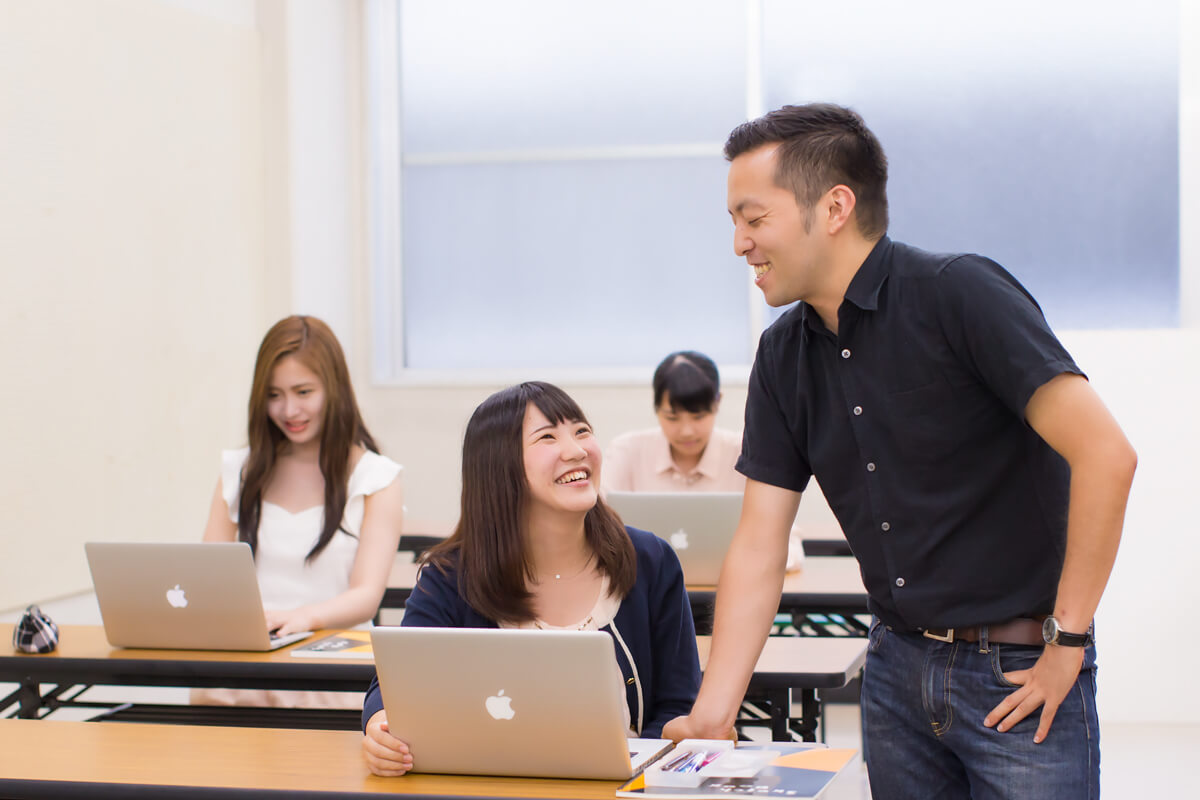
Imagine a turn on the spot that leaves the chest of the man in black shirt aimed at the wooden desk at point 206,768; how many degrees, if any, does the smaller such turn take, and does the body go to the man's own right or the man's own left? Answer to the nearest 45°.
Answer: approximately 45° to the man's own right

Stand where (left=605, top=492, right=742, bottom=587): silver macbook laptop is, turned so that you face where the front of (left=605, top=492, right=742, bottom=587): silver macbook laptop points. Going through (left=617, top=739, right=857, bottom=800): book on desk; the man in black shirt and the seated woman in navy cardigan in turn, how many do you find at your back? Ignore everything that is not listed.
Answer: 3

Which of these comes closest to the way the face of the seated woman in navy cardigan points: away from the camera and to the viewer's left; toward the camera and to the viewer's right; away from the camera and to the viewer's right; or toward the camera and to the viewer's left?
toward the camera and to the viewer's right

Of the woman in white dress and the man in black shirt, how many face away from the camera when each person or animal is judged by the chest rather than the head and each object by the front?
0

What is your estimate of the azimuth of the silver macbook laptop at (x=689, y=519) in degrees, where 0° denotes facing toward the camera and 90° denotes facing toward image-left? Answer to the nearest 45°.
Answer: approximately 180°

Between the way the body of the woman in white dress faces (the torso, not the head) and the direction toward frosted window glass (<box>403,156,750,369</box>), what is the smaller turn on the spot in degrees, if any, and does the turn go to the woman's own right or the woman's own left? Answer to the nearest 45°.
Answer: approximately 180°

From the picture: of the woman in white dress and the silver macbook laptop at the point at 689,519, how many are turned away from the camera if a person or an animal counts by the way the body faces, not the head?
1

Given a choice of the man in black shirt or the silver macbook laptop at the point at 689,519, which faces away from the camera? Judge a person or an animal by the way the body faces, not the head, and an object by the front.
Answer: the silver macbook laptop

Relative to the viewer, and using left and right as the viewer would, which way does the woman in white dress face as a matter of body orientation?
facing the viewer and to the left of the viewer

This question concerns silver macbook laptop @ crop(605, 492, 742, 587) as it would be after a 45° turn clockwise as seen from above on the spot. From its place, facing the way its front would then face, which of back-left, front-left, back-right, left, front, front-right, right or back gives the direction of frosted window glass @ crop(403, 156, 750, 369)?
front-left

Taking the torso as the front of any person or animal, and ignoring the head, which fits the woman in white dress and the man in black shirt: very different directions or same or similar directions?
same or similar directions

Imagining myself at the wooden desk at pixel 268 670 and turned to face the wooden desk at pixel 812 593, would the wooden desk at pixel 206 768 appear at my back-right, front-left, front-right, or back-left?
back-right

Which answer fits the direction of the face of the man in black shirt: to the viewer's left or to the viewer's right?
to the viewer's left
